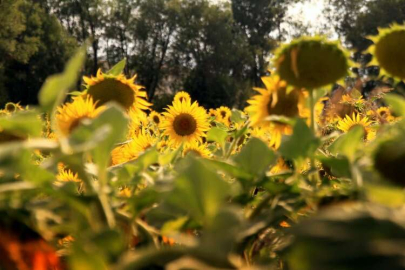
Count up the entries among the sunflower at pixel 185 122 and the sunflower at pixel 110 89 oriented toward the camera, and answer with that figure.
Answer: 2

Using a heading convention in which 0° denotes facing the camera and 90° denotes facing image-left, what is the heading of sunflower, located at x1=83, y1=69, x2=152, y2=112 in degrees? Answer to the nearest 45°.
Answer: approximately 0°

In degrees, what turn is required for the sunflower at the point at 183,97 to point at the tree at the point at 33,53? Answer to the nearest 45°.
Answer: approximately 180°

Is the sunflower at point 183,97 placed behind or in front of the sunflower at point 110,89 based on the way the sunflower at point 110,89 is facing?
behind

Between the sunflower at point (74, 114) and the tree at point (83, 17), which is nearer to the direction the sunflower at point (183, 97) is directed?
the sunflower

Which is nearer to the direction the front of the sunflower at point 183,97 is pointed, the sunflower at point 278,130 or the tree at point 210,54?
the sunflower

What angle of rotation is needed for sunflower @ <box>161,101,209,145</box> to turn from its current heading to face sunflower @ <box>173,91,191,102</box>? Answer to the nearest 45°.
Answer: approximately 180°

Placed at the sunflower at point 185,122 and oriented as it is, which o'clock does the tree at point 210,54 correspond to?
The tree is roughly at 6 o'clock from the sunflower.
